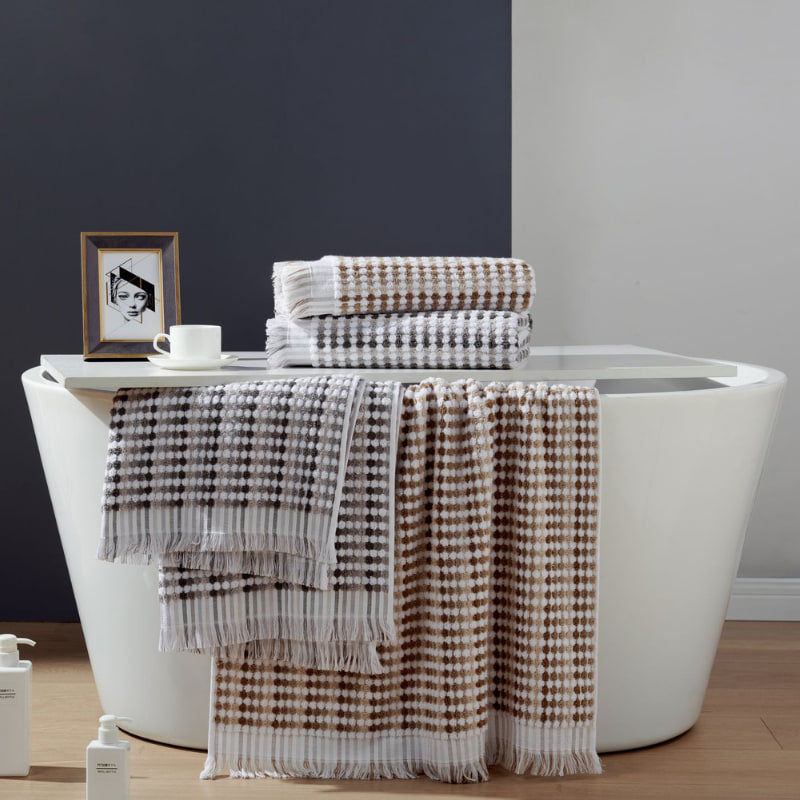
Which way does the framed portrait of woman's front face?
toward the camera

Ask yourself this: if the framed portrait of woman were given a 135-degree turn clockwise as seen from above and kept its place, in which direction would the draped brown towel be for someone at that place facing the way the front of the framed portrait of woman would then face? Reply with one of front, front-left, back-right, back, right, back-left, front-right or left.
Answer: back

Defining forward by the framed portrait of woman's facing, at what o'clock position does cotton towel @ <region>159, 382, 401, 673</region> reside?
The cotton towel is roughly at 11 o'clock from the framed portrait of woman.
